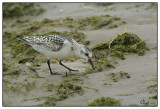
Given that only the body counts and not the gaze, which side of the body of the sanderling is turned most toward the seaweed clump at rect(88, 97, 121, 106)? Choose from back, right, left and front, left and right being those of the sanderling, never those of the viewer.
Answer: right

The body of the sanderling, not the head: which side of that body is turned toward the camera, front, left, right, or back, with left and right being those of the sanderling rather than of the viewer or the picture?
right

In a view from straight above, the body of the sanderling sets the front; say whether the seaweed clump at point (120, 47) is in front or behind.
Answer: in front
